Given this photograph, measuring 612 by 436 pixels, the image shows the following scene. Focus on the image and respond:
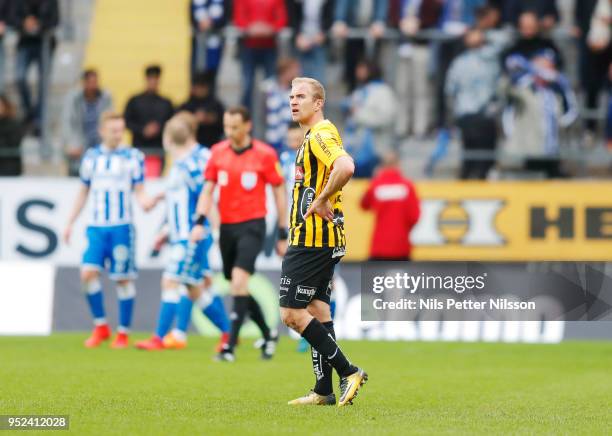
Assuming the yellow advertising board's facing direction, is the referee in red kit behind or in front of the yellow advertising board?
in front

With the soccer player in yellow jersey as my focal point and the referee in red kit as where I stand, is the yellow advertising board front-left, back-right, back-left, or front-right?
back-left

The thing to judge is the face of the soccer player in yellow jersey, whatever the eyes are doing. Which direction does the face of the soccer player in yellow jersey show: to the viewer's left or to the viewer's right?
to the viewer's left

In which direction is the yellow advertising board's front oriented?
toward the camera

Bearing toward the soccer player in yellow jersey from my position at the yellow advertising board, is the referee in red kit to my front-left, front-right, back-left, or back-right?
front-right

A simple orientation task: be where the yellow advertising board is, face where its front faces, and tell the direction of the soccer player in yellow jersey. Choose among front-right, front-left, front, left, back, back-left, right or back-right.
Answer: front

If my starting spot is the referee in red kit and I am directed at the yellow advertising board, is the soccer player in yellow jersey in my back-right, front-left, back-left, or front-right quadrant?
back-right
